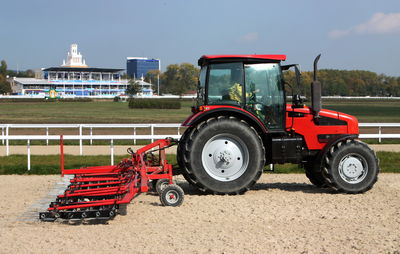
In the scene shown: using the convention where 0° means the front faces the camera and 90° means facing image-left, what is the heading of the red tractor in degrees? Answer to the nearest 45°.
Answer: approximately 270°
